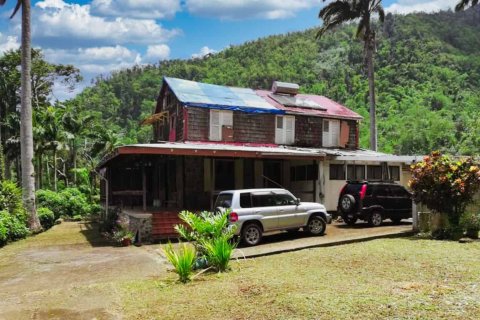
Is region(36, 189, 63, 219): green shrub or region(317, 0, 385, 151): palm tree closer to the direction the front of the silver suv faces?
the palm tree

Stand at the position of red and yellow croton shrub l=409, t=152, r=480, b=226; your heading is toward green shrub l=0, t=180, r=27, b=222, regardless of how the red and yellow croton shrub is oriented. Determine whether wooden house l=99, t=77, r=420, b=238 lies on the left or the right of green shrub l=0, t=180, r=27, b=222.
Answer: right

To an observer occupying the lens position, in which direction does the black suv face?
facing away from the viewer and to the right of the viewer

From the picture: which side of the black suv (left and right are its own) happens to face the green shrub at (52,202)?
back

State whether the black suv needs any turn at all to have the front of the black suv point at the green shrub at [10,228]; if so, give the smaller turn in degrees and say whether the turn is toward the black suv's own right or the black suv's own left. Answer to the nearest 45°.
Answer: approximately 135° to the black suv's own left

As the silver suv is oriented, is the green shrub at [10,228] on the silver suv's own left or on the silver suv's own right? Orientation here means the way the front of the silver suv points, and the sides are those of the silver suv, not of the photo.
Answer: on the silver suv's own left

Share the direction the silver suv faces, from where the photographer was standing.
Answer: facing away from the viewer and to the right of the viewer
